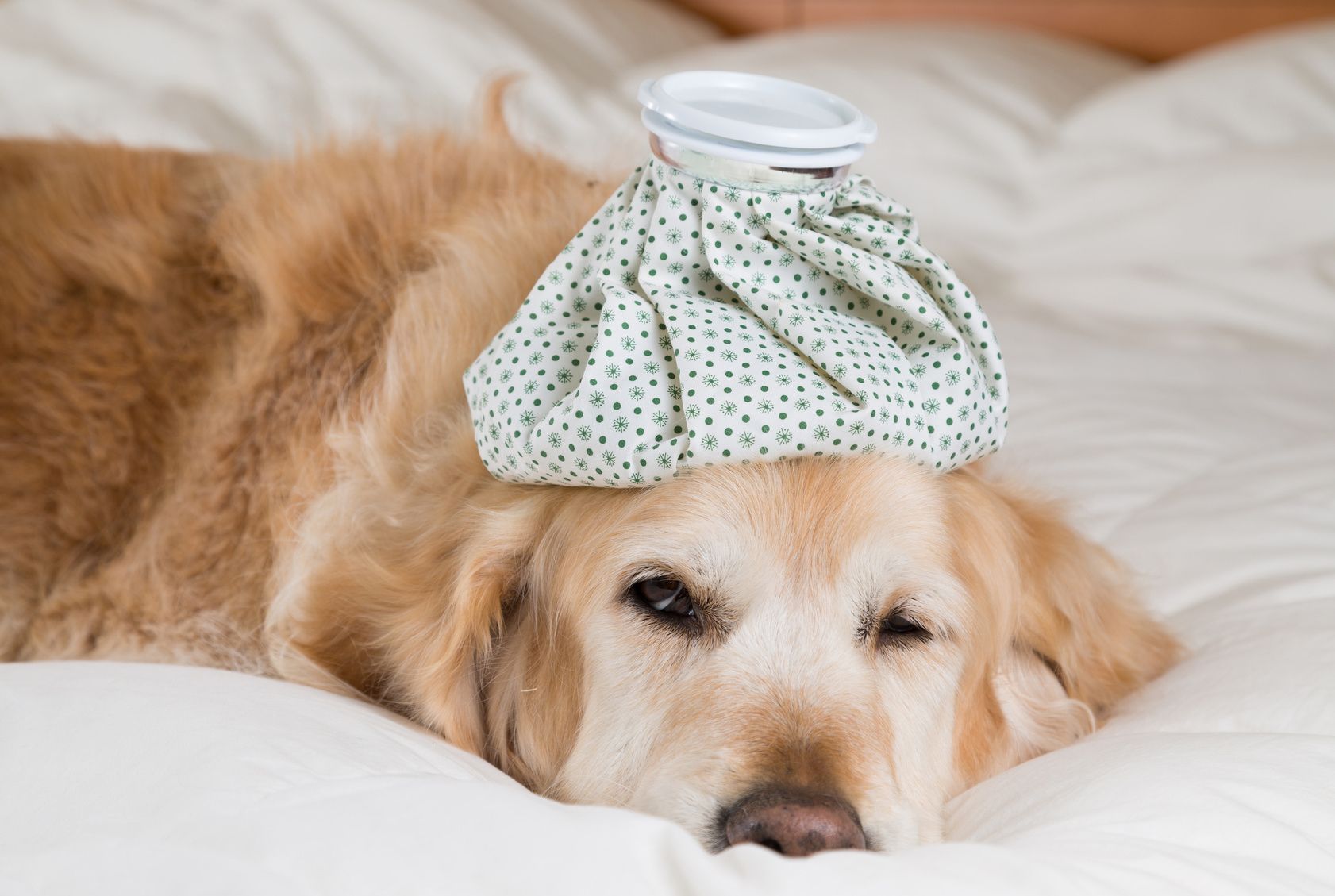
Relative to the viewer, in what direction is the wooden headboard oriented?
toward the camera

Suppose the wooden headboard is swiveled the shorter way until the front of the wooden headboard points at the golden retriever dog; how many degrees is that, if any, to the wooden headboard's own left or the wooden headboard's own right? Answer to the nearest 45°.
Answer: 0° — it already faces it

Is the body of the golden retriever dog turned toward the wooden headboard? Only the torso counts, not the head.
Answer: no

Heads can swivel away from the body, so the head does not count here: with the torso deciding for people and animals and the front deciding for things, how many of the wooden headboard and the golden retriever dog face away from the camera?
0

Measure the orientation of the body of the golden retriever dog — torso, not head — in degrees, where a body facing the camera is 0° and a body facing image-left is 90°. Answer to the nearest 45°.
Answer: approximately 315°
